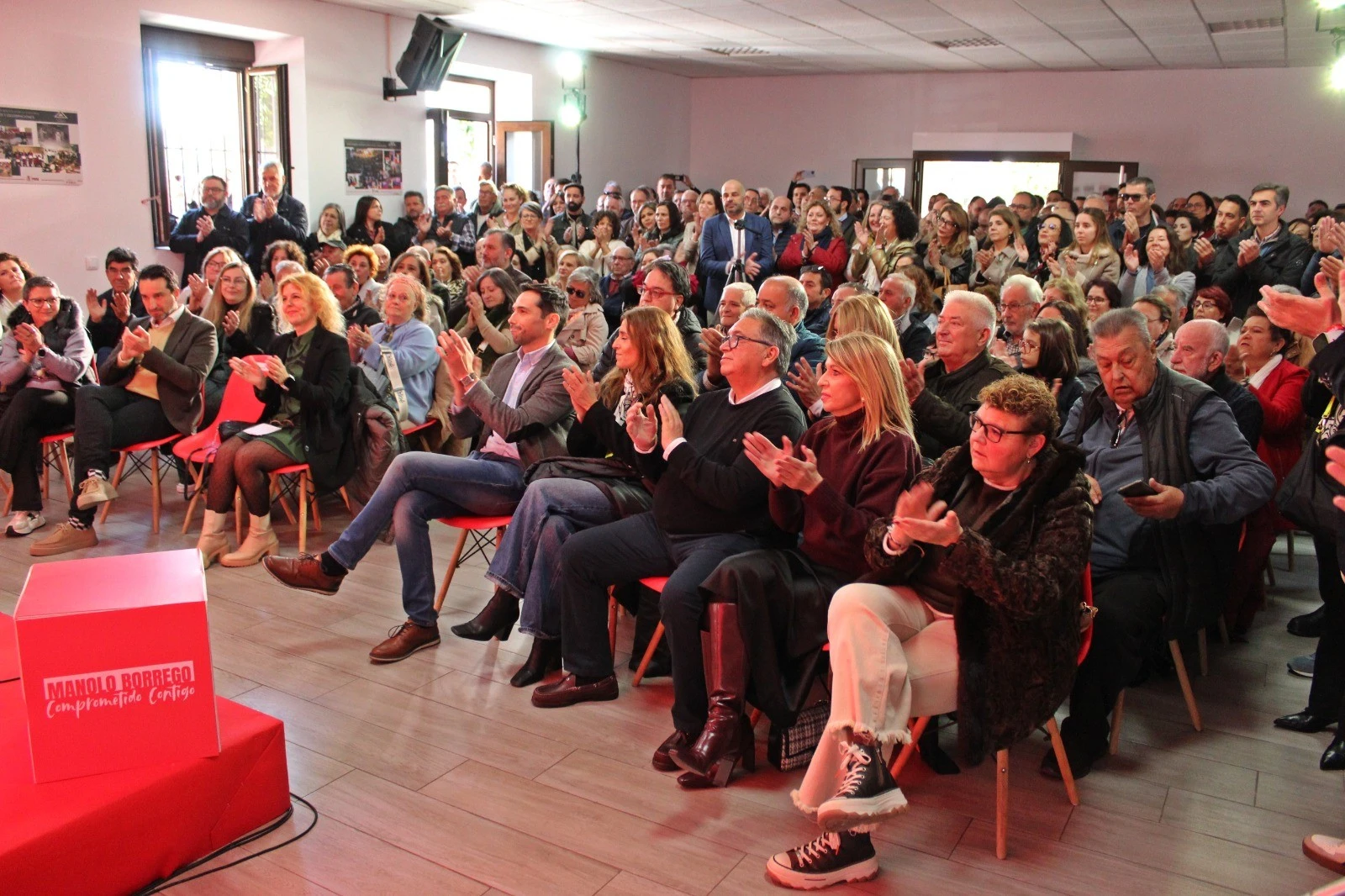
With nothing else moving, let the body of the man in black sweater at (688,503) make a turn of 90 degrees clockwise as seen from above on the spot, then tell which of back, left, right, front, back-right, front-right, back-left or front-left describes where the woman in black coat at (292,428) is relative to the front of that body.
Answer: front

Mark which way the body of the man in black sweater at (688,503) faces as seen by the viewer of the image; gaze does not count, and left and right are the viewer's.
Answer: facing the viewer and to the left of the viewer

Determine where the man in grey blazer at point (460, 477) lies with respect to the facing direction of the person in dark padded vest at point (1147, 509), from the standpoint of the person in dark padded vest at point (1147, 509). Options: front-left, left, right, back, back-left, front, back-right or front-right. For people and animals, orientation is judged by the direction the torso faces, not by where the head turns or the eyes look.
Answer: front-right

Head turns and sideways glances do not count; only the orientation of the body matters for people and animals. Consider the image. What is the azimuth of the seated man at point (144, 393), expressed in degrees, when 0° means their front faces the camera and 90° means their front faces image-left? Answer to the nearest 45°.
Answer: approximately 45°

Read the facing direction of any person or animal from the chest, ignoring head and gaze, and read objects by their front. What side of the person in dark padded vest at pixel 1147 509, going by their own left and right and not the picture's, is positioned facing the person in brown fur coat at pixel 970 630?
front

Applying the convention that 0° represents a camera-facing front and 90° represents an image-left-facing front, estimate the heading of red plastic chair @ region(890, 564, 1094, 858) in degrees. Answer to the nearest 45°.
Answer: approximately 45°

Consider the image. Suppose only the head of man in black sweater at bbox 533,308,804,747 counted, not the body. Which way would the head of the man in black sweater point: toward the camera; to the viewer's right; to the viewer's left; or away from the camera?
to the viewer's left

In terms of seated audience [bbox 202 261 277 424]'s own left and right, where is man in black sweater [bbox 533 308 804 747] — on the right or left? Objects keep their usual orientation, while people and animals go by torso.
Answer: on their left

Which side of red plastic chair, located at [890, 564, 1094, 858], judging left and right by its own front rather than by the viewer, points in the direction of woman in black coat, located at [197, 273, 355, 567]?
right

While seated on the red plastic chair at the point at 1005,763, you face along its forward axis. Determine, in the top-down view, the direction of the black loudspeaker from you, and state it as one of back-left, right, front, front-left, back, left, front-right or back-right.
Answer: right

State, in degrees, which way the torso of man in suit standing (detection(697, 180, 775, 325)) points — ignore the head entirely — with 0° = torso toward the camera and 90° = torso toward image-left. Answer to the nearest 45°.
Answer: approximately 0°
